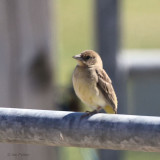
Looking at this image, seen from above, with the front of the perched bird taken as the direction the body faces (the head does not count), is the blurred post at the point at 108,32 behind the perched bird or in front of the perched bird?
behind

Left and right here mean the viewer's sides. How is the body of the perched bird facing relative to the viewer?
facing the viewer and to the left of the viewer

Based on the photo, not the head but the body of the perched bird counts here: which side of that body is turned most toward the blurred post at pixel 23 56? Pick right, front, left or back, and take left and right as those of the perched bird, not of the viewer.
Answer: right
